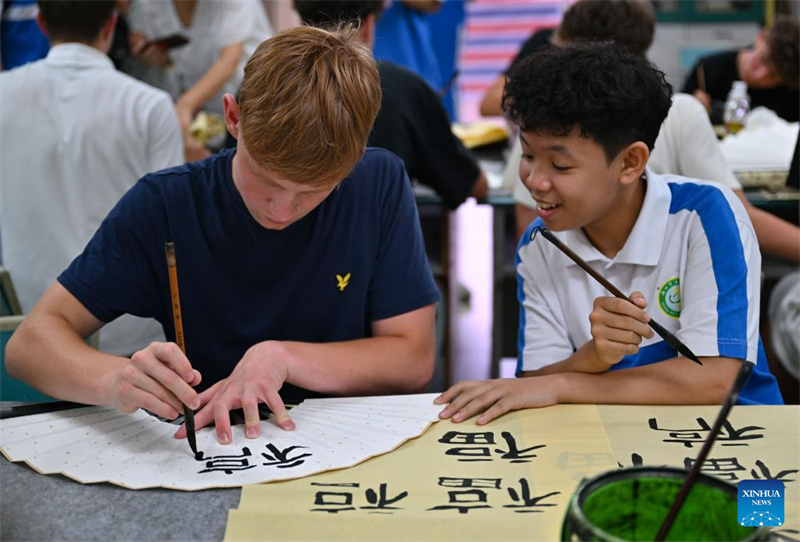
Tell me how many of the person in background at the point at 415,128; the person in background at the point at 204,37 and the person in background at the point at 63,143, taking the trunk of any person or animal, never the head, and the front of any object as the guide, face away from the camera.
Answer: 2

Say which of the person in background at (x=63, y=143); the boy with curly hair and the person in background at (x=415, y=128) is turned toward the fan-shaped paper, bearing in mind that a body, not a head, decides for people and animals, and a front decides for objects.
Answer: the boy with curly hair

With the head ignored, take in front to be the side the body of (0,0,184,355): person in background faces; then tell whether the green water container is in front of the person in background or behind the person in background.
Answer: behind

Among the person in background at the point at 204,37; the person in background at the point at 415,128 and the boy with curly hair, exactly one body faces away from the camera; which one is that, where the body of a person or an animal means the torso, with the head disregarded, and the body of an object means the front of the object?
the person in background at the point at 415,128

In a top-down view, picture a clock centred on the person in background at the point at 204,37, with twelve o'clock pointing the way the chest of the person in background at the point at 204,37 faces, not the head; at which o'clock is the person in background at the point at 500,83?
the person in background at the point at 500,83 is roughly at 8 o'clock from the person in background at the point at 204,37.

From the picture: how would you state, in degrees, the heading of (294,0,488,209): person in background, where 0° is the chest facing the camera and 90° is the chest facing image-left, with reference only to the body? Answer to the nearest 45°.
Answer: approximately 180°

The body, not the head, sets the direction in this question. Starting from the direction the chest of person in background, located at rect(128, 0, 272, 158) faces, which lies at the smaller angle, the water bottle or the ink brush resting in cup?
the ink brush resting in cup

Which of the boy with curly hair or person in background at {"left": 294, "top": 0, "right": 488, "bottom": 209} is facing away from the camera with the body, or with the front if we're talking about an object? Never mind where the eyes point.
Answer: the person in background

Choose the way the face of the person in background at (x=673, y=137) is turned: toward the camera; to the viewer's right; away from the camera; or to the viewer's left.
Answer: away from the camera

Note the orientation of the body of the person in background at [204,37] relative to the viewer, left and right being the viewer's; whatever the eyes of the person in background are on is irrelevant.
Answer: facing the viewer and to the left of the viewer

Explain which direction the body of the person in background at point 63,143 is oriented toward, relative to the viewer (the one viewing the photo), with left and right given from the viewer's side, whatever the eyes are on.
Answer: facing away from the viewer

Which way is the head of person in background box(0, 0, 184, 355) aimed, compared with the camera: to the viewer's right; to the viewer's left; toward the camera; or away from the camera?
away from the camera

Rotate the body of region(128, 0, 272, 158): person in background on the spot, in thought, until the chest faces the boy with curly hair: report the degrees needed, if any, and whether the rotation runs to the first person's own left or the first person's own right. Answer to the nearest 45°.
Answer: approximately 45° to the first person's own left

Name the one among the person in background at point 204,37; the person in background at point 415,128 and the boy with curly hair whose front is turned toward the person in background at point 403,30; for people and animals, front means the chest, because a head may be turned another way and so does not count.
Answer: the person in background at point 415,128
